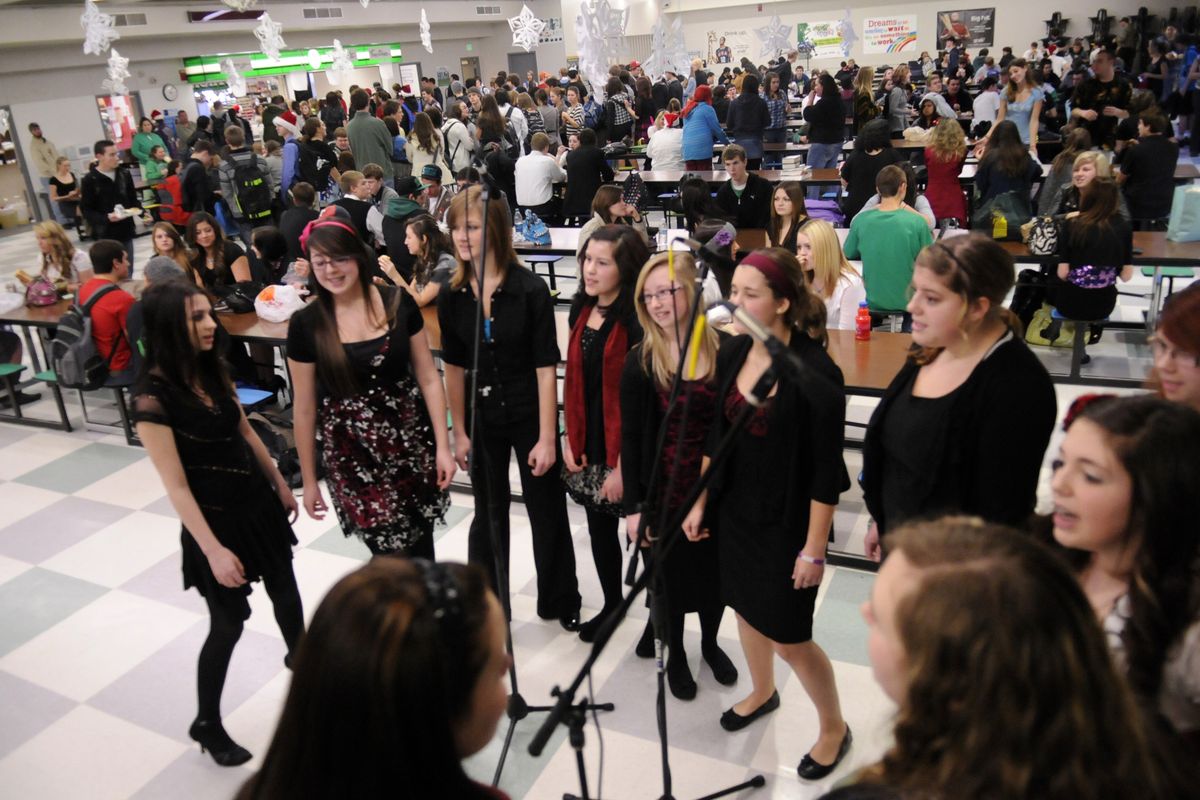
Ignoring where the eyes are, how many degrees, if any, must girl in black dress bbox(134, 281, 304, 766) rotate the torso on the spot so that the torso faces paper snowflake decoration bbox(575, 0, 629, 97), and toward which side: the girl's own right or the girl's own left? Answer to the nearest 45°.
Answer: approximately 90° to the girl's own left

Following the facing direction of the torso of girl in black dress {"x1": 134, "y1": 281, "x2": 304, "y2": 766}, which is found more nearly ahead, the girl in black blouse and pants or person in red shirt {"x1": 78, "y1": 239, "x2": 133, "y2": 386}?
the girl in black blouse and pants

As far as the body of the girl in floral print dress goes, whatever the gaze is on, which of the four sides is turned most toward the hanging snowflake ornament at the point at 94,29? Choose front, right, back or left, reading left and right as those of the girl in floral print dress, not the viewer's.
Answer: back

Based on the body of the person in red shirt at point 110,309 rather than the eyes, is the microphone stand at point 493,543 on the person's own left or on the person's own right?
on the person's own right

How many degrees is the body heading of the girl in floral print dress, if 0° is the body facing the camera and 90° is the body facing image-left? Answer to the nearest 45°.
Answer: approximately 0°

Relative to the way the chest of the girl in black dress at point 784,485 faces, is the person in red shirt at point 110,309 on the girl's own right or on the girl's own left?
on the girl's own right

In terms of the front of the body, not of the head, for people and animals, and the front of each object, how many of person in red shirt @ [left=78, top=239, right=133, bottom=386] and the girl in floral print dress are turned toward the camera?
1

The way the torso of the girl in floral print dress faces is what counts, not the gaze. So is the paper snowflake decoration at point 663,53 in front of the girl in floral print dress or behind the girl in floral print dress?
behind

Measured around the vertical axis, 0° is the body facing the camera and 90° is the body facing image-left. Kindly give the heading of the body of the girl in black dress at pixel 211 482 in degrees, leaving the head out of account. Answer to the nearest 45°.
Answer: approximately 315°

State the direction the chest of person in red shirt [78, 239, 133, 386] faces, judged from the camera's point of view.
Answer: to the viewer's right

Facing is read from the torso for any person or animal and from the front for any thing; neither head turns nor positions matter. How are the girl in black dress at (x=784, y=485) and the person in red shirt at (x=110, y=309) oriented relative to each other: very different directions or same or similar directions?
very different directions
